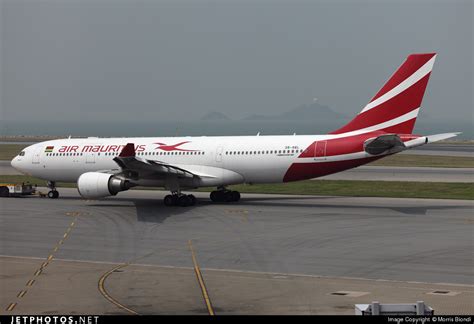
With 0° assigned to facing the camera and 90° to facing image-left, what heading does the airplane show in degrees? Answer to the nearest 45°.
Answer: approximately 135°
